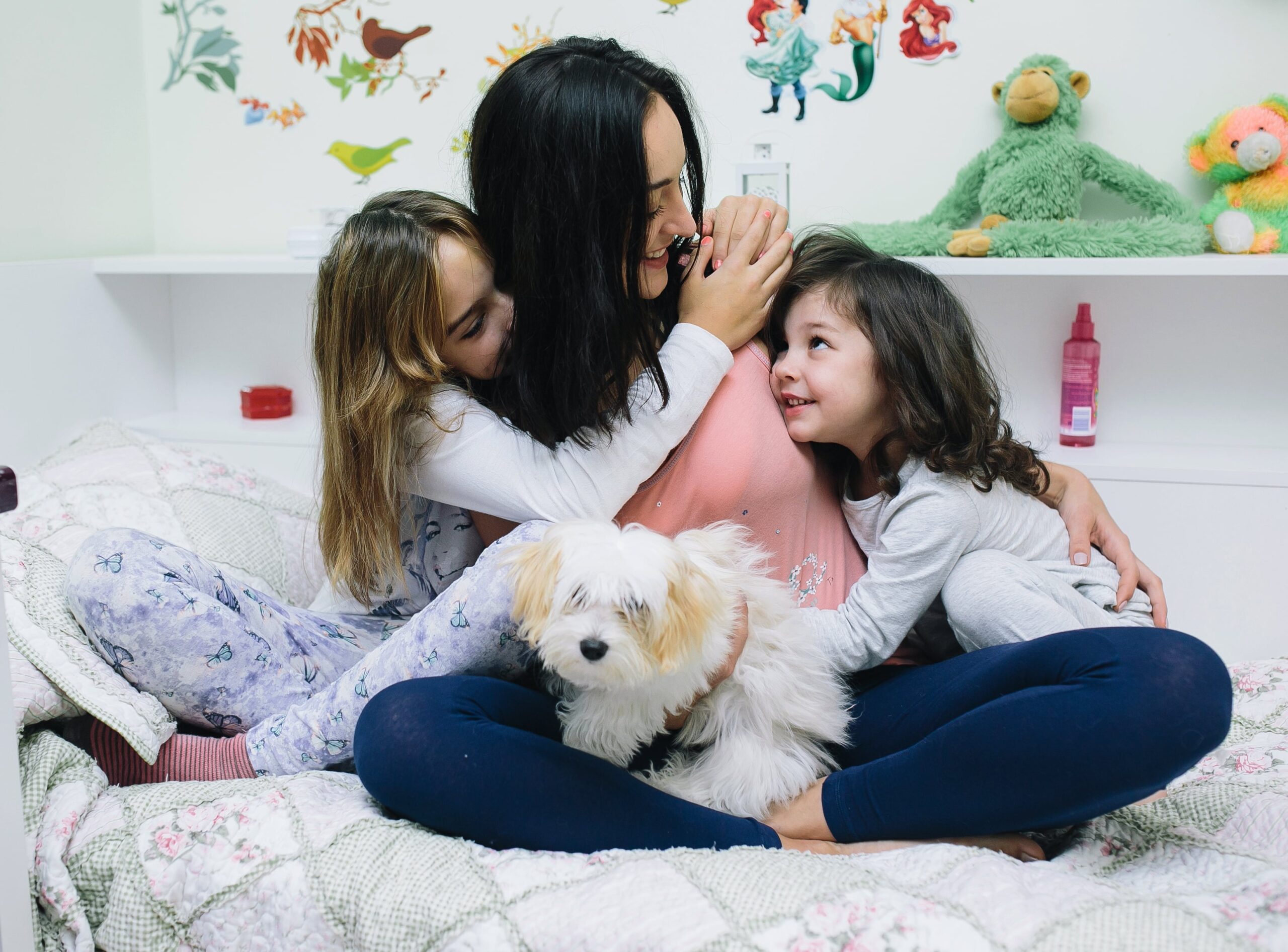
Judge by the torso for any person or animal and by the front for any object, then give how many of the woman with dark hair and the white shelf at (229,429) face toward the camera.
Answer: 2

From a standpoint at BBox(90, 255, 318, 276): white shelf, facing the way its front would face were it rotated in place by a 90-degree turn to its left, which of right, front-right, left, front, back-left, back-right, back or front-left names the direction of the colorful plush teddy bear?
front-right

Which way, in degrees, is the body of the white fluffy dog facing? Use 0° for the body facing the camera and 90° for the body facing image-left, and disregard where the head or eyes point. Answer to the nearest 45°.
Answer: approximately 45°

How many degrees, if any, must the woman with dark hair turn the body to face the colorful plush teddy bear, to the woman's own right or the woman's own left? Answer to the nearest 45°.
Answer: approximately 135° to the woman's own left

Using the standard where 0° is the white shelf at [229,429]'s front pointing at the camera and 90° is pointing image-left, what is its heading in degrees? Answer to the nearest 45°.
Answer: approximately 0°

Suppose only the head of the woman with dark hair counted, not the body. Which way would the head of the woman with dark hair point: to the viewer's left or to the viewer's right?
to the viewer's right

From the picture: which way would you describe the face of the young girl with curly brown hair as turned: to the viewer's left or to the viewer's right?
to the viewer's left

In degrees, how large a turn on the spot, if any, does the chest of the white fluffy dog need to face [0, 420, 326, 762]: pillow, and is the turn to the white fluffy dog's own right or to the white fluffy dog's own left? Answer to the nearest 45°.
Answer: approximately 90° to the white fluffy dog's own right
